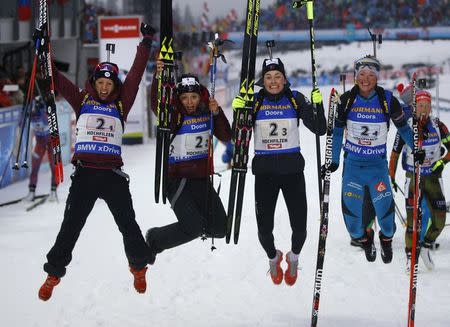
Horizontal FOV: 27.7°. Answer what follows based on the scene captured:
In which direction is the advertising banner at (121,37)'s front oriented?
toward the camera

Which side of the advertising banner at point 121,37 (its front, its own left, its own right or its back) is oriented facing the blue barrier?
front
